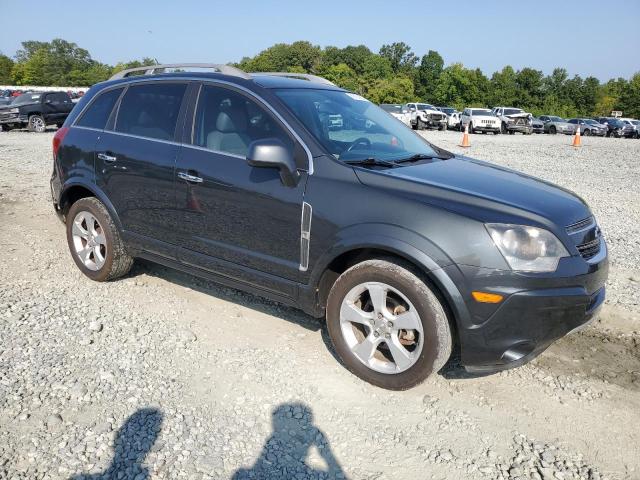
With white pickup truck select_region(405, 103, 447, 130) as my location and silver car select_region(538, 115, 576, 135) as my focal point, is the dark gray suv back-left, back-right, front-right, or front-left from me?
back-right

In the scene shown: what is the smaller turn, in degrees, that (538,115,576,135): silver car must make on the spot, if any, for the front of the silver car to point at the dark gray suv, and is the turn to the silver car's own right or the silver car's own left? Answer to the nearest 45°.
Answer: approximately 45° to the silver car's own right

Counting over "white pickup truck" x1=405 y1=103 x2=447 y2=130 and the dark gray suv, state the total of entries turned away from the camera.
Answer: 0

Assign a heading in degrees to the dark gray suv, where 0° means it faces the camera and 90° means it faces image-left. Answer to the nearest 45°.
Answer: approximately 315°

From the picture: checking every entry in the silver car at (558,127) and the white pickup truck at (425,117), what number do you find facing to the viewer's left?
0

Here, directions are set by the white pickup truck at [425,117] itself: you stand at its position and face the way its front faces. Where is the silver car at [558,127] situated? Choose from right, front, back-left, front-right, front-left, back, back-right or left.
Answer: left

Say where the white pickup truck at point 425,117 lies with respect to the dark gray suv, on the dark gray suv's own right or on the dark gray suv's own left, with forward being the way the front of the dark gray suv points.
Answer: on the dark gray suv's own left

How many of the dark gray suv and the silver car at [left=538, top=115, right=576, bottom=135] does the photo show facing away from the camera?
0

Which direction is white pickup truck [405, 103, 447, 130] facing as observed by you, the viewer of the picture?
facing the viewer and to the right of the viewer

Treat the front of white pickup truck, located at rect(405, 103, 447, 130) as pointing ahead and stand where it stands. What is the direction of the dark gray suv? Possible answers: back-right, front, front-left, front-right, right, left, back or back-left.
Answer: front-right

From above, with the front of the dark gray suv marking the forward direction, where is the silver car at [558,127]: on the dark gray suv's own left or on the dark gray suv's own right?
on the dark gray suv's own left
